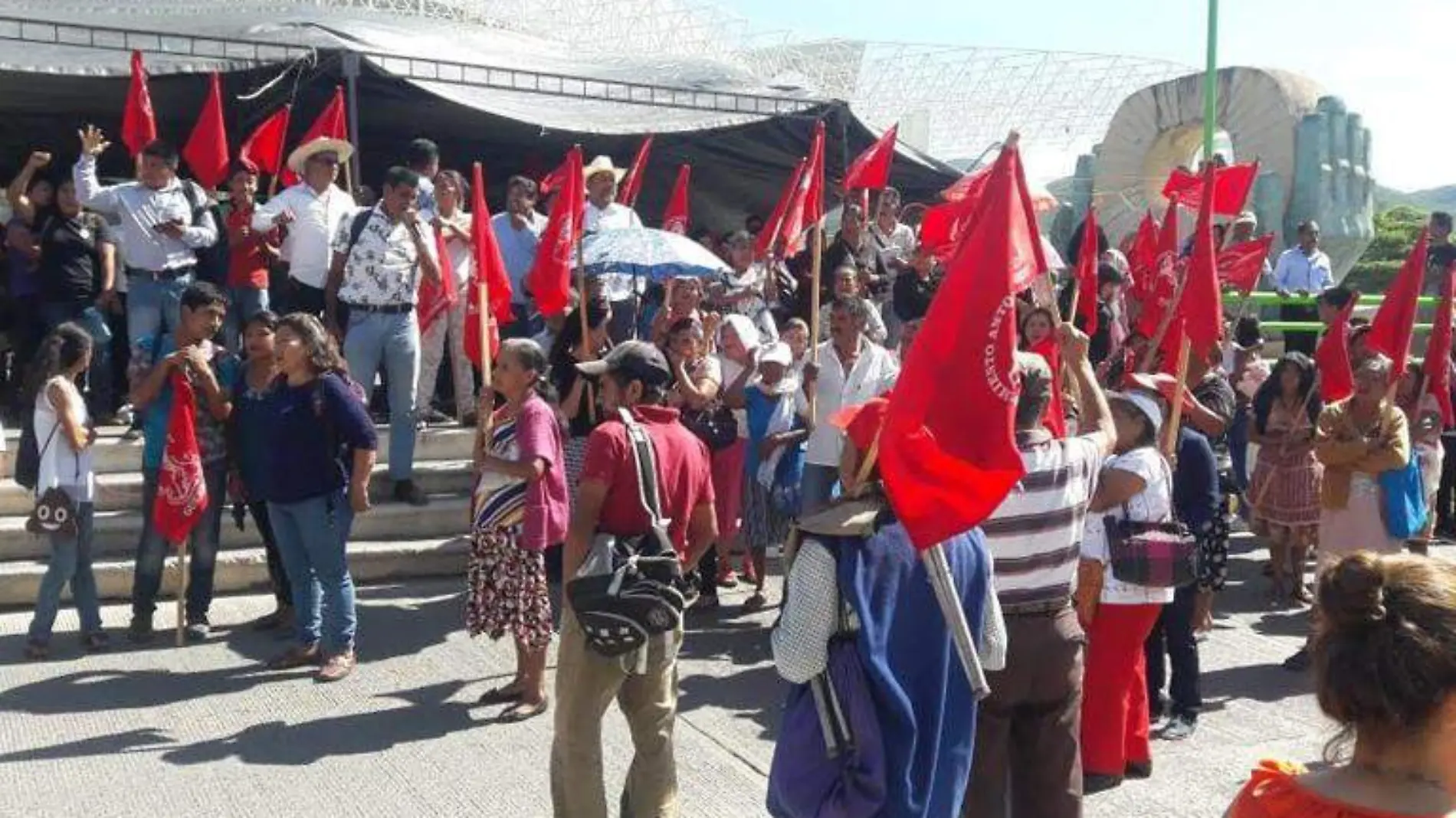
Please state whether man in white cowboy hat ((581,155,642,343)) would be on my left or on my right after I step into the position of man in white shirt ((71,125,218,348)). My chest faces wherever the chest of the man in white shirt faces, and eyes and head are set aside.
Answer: on my left

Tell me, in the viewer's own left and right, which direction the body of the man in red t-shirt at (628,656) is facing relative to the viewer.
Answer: facing away from the viewer and to the left of the viewer

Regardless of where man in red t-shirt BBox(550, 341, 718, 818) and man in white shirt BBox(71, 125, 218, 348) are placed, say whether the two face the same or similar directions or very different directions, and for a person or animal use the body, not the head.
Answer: very different directions

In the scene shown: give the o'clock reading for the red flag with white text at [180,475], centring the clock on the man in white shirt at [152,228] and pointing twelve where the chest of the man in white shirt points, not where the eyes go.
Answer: The red flag with white text is roughly at 12 o'clock from the man in white shirt.

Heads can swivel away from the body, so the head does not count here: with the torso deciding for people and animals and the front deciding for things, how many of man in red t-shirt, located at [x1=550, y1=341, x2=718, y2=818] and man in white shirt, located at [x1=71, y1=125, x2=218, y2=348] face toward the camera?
1

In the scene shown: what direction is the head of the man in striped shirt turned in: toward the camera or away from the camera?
away from the camera

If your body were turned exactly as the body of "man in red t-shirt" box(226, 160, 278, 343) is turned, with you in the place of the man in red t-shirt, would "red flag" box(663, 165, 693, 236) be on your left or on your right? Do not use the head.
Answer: on your left

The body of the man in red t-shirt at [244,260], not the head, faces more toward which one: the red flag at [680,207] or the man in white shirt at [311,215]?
the man in white shirt
